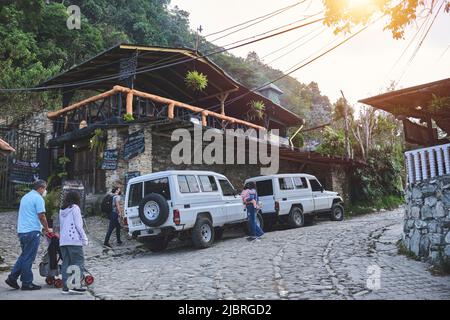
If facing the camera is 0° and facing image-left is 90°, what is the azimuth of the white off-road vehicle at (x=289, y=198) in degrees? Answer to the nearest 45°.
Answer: approximately 225°

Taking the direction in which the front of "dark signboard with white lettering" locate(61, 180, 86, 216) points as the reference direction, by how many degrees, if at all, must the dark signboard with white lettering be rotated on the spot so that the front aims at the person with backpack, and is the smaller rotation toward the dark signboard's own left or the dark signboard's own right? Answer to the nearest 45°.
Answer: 0° — it already faces them

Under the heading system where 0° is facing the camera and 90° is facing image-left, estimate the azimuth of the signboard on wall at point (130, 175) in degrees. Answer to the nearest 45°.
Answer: approximately 45°

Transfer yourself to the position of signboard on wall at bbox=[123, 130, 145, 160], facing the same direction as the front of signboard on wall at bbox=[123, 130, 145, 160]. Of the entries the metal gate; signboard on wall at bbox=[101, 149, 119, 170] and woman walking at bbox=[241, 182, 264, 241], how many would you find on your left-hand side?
1

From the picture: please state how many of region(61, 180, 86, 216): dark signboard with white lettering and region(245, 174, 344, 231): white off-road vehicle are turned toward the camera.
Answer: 1

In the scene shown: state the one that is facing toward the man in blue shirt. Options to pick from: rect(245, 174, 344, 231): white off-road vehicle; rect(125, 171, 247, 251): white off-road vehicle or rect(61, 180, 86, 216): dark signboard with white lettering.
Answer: the dark signboard with white lettering

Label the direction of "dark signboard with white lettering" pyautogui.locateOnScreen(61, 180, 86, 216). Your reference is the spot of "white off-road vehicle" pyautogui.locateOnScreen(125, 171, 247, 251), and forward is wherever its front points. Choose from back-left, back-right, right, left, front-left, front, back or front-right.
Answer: left

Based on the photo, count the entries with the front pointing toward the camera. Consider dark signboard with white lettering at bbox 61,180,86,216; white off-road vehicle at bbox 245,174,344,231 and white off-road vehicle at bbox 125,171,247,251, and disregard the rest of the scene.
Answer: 1

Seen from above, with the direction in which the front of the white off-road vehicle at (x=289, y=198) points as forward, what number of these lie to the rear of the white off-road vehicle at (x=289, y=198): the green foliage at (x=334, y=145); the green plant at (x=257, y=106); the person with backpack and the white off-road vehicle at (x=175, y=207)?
2

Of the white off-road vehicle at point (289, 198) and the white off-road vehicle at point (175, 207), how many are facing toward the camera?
0

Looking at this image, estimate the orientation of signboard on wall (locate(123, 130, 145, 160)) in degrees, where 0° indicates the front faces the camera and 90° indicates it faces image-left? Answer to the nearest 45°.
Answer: approximately 45°

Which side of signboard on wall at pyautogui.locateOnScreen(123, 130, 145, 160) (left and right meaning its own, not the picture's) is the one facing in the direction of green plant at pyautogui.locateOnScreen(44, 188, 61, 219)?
right

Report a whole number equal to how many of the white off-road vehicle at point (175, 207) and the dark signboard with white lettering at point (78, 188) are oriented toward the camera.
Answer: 1

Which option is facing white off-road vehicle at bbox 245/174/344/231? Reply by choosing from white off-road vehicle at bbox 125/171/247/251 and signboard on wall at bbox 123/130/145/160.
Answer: white off-road vehicle at bbox 125/171/247/251

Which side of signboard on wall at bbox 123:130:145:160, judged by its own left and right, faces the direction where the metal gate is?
right
